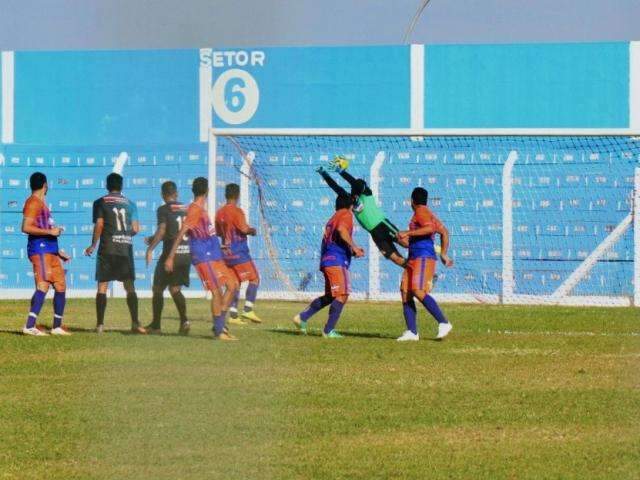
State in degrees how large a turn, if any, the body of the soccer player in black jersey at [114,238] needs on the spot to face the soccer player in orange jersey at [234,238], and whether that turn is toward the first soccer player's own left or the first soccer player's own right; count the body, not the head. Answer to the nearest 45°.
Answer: approximately 45° to the first soccer player's own right

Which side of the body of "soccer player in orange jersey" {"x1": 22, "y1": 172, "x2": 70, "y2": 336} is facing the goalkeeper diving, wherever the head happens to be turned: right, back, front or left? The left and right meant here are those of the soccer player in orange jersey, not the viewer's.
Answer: front

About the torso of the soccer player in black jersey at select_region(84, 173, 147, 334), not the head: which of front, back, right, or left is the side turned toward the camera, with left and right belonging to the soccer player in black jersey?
back

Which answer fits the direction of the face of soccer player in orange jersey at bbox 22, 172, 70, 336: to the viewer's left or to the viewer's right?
to the viewer's right

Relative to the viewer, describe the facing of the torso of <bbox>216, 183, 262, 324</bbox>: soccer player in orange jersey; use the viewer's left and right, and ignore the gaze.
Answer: facing away from the viewer and to the right of the viewer

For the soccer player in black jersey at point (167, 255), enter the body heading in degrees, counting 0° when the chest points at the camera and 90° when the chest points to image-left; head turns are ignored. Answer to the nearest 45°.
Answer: approximately 135°

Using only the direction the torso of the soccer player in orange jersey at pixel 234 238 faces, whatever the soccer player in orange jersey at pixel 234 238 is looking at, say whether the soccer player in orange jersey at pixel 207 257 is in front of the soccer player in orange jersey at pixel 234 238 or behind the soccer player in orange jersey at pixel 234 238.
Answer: behind

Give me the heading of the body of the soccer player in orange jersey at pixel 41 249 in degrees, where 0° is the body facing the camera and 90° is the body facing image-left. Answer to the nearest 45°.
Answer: approximately 270°

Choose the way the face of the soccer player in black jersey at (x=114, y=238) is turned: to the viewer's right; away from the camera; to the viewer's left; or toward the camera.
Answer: away from the camera

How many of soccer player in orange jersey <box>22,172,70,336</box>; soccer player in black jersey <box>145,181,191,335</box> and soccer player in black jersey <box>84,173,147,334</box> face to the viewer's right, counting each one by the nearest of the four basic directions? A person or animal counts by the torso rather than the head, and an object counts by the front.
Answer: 1

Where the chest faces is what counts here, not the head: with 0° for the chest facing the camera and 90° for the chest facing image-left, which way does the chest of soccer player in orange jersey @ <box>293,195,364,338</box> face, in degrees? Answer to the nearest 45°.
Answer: approximately 225°

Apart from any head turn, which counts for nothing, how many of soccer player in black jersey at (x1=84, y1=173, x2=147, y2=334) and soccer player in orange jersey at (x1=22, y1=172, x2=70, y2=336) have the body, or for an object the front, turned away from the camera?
1
